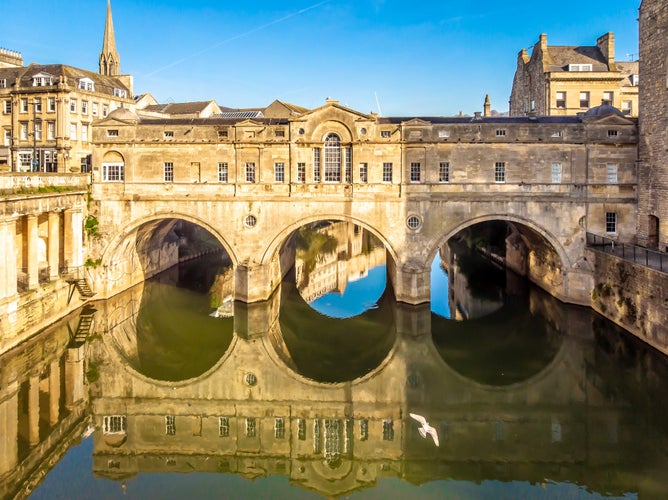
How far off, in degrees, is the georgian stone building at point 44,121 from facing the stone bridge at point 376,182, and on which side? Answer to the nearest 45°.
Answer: approximately 45° to its left

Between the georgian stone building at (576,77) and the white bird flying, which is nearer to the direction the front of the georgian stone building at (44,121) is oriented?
the white bird flying

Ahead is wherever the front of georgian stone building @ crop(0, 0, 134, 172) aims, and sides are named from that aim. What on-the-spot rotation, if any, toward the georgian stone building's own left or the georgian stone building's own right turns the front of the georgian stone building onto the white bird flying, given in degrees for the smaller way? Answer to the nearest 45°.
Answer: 0° — it already faces it

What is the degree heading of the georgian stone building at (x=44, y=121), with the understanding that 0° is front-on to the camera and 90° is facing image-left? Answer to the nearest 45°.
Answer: approximately 0°

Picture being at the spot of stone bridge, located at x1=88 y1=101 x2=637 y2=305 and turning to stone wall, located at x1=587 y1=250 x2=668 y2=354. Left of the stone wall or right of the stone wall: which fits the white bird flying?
right

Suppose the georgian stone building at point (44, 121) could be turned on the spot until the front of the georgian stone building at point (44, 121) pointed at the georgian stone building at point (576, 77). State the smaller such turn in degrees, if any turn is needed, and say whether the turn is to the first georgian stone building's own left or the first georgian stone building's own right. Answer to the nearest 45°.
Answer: approximately 45° to the first georgian stone building's own left
